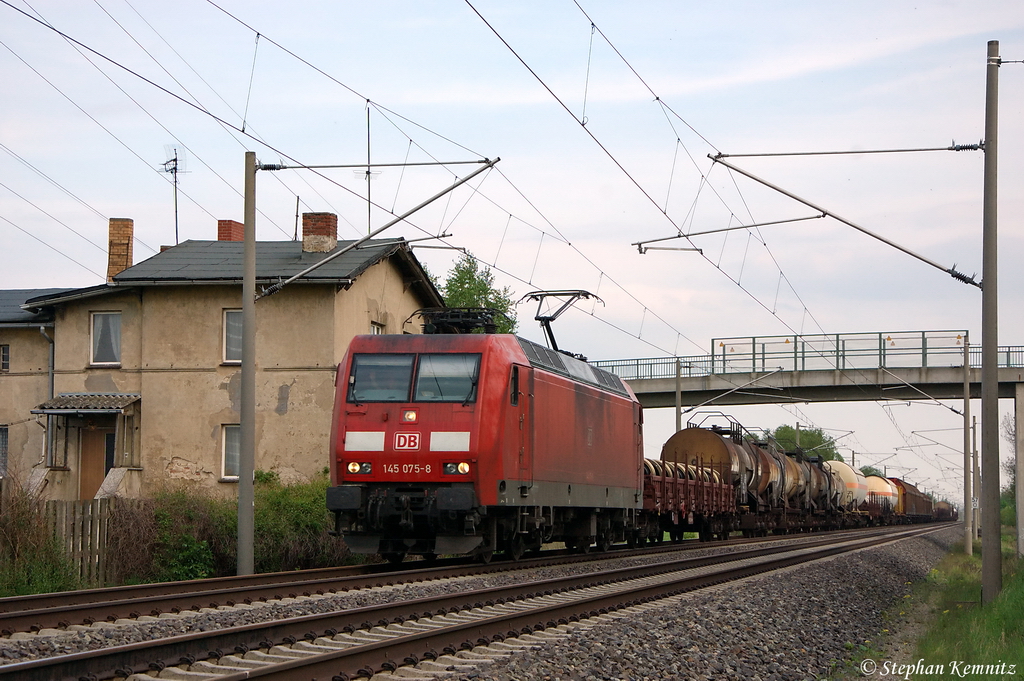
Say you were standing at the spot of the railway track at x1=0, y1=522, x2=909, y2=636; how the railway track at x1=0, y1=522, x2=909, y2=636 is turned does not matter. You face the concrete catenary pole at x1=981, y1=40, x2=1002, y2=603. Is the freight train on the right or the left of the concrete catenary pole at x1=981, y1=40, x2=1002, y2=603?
left

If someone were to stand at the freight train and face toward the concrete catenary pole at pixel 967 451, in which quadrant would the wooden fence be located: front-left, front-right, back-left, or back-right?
back-left

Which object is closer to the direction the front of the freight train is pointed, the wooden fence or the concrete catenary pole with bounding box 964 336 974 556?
the wooden fence

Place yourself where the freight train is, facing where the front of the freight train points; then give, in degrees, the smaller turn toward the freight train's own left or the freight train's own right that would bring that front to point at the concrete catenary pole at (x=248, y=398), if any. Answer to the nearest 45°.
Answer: approximately 45° to the freight train's own right

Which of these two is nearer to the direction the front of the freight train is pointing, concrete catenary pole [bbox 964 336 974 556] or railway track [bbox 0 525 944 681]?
the railway track

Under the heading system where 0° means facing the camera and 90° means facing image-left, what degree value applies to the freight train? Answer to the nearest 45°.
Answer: approximately 45°

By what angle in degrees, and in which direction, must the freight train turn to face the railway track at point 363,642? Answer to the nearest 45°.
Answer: approximately 45° to its left

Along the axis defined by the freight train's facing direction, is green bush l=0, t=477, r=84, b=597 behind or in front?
in front

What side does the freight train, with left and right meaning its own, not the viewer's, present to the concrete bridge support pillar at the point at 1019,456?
back
